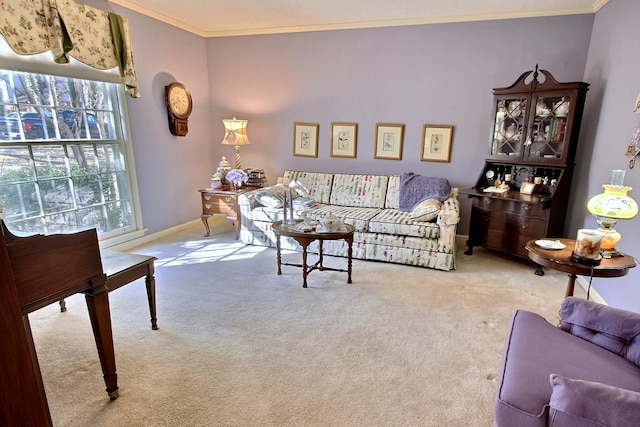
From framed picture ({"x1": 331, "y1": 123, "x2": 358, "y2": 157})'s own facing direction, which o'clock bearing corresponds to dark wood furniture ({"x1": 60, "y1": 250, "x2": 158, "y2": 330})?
The dark wood furniture is roughly at 1 o'clock from the framed picture.

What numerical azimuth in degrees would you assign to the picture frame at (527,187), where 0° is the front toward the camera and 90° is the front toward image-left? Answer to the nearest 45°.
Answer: approximately 45°

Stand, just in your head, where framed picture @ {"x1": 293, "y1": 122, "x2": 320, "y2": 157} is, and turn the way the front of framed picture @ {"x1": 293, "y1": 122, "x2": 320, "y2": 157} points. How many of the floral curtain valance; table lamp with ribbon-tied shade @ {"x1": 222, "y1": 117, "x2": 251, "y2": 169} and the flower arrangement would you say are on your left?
0

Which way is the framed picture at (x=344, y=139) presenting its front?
toward the camera

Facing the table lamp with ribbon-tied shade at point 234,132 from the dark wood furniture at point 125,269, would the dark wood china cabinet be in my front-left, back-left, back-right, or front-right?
front-right

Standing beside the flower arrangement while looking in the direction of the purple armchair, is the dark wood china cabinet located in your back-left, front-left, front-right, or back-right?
front-left

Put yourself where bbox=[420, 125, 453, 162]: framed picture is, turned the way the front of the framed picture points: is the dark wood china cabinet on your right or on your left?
on your left

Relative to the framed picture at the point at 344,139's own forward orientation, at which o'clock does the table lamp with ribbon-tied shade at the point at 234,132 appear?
The table lamp with ribbon-tied shade is roughly at 3 o'clock from the framed picture.

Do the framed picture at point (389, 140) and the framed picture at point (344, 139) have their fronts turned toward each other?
no

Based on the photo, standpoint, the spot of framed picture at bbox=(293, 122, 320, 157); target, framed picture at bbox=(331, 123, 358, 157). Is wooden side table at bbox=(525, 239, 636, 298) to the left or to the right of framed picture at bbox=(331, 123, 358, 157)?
right

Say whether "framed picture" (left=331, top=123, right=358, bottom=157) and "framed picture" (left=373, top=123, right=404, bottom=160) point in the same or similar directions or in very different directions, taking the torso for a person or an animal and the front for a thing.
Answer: same or similar directions

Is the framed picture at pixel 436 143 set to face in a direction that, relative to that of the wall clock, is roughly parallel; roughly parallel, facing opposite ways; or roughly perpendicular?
roughly perpendicular

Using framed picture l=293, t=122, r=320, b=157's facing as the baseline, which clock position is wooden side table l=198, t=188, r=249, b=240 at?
The wooden side table is roughly at 2 o'clock from the framed picture.

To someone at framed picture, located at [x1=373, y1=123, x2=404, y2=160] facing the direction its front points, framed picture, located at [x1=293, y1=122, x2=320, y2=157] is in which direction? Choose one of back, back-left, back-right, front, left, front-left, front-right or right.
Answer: right

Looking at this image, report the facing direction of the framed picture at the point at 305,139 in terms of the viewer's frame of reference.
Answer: facing the viewer

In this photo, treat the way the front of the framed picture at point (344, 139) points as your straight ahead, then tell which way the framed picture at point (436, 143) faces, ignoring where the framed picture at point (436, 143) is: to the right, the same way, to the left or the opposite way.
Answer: the same way

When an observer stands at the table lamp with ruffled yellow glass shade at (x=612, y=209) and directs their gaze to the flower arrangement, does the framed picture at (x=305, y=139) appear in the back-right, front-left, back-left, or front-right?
front-right

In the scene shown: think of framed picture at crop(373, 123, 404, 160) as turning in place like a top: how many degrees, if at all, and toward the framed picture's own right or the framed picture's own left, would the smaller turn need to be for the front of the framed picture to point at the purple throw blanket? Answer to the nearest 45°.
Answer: approximately 45° to the framed picture's own left

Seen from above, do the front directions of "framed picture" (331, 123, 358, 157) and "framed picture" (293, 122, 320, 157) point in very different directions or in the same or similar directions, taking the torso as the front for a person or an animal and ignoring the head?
same or similar directions

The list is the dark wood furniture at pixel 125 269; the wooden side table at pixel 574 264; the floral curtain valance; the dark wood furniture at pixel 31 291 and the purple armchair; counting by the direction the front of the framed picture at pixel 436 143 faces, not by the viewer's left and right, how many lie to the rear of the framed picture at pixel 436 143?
0
